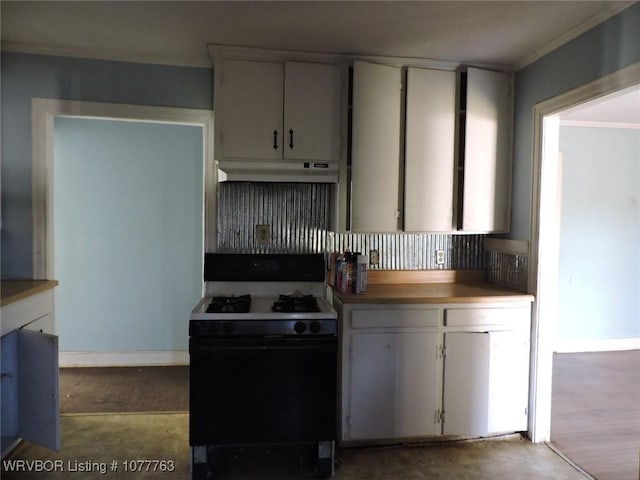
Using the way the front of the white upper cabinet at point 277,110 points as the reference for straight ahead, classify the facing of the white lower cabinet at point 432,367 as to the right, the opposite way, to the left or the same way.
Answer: the same way

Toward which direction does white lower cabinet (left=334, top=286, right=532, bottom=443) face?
toward the camera

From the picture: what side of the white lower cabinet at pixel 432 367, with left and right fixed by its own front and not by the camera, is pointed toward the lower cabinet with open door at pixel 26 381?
right

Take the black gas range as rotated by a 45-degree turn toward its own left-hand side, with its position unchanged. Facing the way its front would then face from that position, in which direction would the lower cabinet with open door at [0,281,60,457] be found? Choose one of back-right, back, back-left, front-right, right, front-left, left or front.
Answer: back-right

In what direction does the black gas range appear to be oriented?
toward the camera

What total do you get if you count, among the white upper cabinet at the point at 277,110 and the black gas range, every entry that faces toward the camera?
2

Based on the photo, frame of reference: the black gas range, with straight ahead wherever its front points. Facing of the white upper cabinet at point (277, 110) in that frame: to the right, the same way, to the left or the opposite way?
the same way

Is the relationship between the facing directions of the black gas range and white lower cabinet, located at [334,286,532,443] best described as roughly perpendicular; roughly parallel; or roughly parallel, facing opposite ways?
roughly parallel

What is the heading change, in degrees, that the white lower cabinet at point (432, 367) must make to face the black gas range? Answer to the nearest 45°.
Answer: approximately 45° to its right

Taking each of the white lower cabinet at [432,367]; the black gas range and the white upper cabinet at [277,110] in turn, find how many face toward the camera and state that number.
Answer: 3
